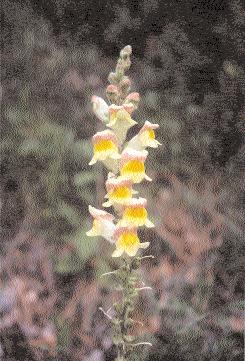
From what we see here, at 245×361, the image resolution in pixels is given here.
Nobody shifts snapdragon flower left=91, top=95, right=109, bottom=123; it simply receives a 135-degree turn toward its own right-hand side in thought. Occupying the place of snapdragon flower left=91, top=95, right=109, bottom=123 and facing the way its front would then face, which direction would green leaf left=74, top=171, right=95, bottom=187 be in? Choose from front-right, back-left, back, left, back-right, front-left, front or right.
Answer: front-left

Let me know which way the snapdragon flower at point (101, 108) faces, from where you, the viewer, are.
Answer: facing to the left of the viewer

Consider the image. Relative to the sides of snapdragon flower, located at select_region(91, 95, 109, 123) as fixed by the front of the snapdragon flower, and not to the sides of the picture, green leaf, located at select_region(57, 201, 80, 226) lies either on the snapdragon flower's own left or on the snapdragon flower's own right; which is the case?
on the snapdragon flower's own right
